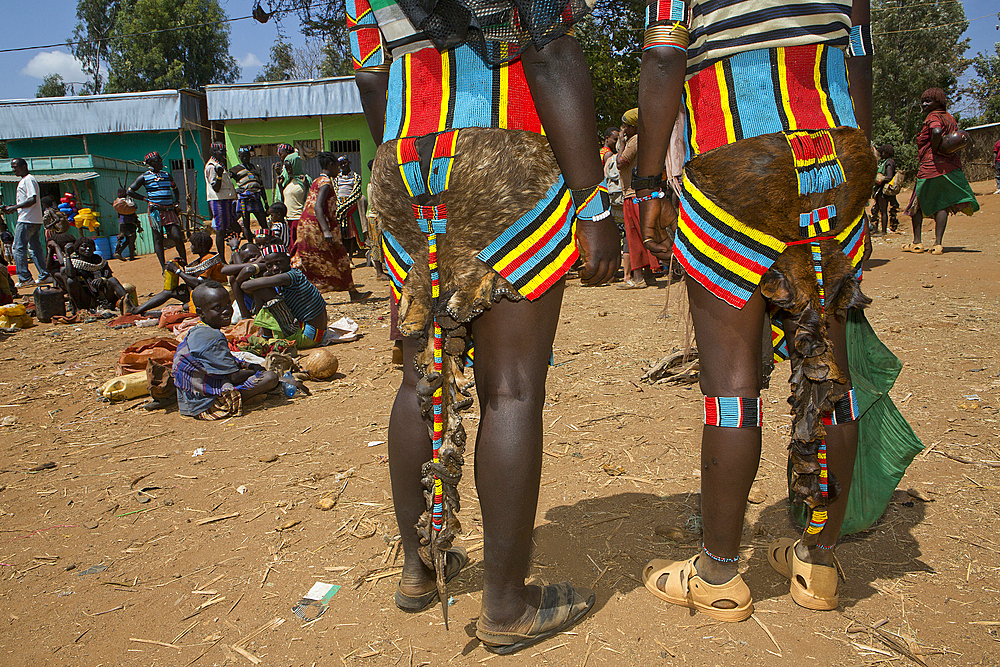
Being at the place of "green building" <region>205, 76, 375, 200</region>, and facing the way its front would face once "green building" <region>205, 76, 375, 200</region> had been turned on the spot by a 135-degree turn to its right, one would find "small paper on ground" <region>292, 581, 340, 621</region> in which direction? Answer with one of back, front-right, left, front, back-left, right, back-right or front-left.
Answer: back-left

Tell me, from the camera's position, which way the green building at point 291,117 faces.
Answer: facing the viewer

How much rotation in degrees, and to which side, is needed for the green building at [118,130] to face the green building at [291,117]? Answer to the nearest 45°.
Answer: approximately 45° to its left

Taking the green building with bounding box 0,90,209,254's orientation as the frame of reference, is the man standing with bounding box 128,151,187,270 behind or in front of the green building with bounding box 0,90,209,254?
in front

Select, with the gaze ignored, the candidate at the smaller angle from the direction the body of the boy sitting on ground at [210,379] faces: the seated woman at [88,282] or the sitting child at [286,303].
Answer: the sitting child

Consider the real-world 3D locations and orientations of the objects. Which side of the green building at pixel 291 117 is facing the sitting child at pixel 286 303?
front

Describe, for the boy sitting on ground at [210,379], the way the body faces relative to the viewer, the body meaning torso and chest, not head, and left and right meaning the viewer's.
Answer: facing to the right of the viewer

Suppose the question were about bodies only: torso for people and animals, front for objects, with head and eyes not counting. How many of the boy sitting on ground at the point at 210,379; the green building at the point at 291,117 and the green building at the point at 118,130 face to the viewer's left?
0

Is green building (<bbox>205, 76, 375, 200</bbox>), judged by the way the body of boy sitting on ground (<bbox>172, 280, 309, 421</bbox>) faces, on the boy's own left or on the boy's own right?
on the boy's own left

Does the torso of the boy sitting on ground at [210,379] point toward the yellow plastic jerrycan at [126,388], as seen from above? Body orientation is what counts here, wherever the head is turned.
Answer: no

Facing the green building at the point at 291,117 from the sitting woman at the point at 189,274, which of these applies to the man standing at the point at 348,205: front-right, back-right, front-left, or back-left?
front-right

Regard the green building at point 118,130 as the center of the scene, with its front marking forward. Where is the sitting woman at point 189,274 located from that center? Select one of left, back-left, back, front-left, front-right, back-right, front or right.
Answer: front

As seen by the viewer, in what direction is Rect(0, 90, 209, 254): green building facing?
toward the camera

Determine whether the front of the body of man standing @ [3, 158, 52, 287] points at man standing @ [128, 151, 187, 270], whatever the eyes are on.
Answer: no

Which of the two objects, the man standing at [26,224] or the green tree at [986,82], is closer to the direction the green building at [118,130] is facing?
the man standing
